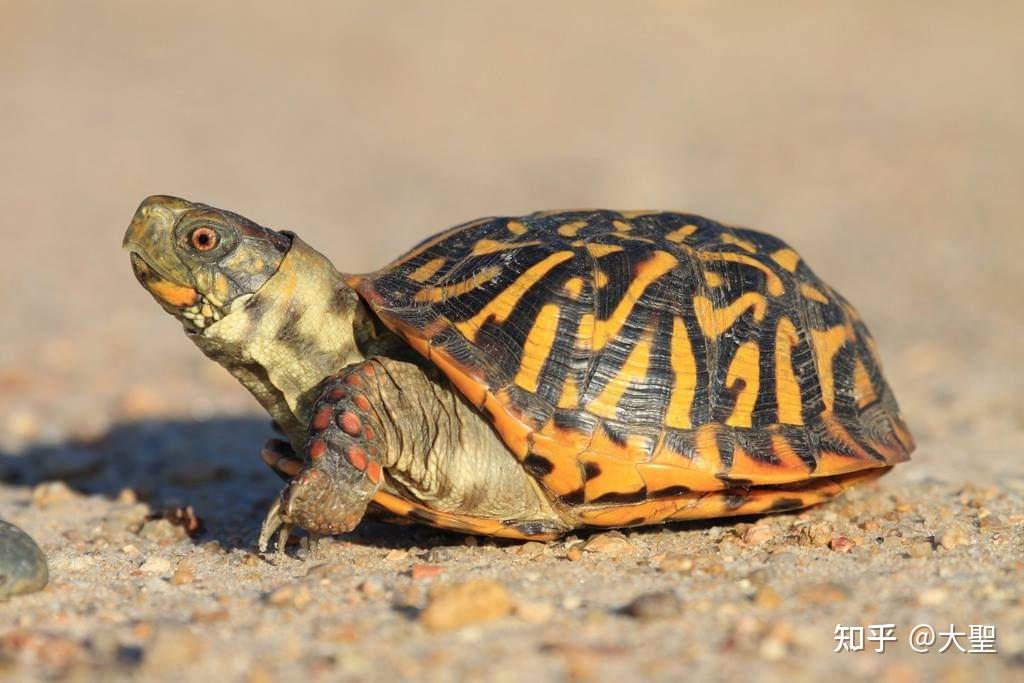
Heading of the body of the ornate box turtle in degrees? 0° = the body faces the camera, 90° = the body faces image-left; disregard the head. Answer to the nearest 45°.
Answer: approximately 90°

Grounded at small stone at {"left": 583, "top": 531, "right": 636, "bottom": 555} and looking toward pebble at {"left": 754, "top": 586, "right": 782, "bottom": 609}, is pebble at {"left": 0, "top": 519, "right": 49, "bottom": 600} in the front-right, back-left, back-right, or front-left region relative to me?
back-right

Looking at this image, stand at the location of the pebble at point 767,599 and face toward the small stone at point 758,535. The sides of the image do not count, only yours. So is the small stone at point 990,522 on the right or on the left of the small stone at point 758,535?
right

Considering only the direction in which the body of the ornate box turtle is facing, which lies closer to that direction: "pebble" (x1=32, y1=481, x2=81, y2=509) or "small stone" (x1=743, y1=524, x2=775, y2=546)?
the pebble

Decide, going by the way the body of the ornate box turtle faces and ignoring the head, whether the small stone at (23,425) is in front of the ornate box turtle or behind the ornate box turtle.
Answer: in front

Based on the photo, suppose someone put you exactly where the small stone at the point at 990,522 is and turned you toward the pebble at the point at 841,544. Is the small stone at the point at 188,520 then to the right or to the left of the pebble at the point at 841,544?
right

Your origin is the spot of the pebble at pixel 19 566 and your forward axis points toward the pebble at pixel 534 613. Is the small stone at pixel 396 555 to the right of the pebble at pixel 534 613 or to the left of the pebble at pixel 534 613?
left

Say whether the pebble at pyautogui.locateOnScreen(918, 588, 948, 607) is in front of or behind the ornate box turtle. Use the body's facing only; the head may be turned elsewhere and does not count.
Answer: behind

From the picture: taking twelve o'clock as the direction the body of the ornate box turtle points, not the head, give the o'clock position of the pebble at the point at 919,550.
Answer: The pebble is roughly at 6 o'clock from the ornate box turtle.

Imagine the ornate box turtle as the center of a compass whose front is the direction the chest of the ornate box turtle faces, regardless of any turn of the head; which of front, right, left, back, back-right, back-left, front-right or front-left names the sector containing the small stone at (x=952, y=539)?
back

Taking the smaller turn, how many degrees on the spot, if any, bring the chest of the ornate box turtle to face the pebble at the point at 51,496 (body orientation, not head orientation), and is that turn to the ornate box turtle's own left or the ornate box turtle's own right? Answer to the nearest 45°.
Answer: approximately 45° to the ornate box turtle's own right

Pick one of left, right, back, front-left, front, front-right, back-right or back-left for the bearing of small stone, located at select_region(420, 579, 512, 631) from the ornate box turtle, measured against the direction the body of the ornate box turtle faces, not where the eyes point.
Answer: left

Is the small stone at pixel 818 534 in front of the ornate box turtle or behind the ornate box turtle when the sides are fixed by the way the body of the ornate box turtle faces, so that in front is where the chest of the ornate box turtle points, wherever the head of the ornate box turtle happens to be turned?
behind

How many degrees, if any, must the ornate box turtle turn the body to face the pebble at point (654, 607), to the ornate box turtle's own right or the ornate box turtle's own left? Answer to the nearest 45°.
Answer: approximately 135° to the ornate box turtle's own left

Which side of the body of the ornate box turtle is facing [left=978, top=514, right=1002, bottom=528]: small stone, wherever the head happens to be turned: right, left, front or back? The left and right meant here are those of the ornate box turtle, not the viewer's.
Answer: back

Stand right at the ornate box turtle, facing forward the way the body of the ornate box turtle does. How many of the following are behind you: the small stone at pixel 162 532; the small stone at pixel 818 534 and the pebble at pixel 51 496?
1
